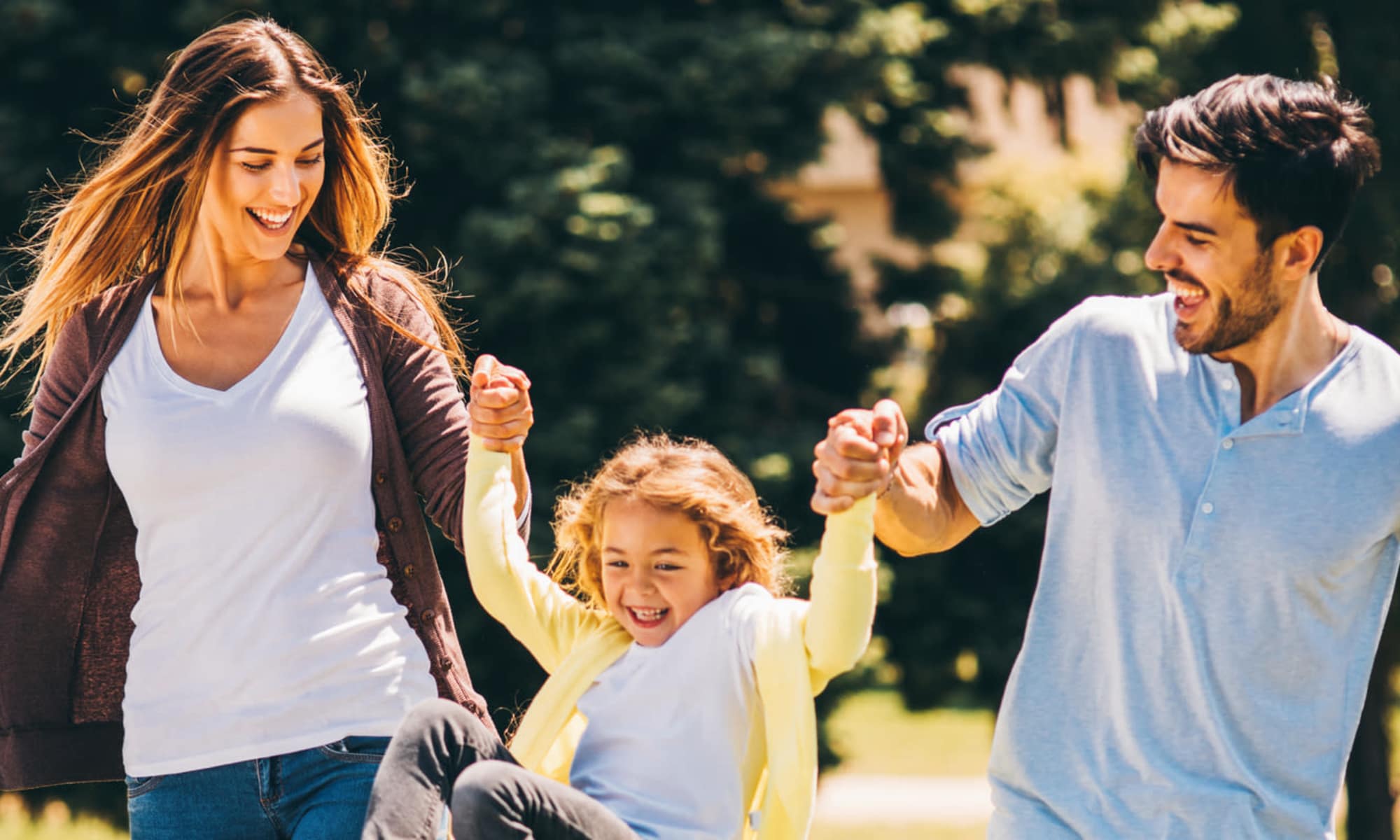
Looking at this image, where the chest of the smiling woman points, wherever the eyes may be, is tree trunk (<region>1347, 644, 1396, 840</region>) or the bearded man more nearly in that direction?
the bearded man

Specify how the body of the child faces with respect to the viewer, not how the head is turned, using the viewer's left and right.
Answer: facing the viewer and to the left of the viewer

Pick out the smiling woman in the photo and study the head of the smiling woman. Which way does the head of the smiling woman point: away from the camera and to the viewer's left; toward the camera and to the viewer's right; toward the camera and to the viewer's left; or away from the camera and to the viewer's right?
toward the camera and to the viewer's right

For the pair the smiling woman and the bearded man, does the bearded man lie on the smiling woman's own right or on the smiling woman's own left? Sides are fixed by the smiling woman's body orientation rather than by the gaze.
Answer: on the smiling woman's own left

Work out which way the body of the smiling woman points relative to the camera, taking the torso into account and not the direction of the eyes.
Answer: toward the camera

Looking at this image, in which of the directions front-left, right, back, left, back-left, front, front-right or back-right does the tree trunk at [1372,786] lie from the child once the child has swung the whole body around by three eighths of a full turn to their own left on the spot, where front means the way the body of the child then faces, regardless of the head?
front-left

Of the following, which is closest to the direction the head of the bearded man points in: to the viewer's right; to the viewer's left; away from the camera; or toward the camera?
to the viewer's left
